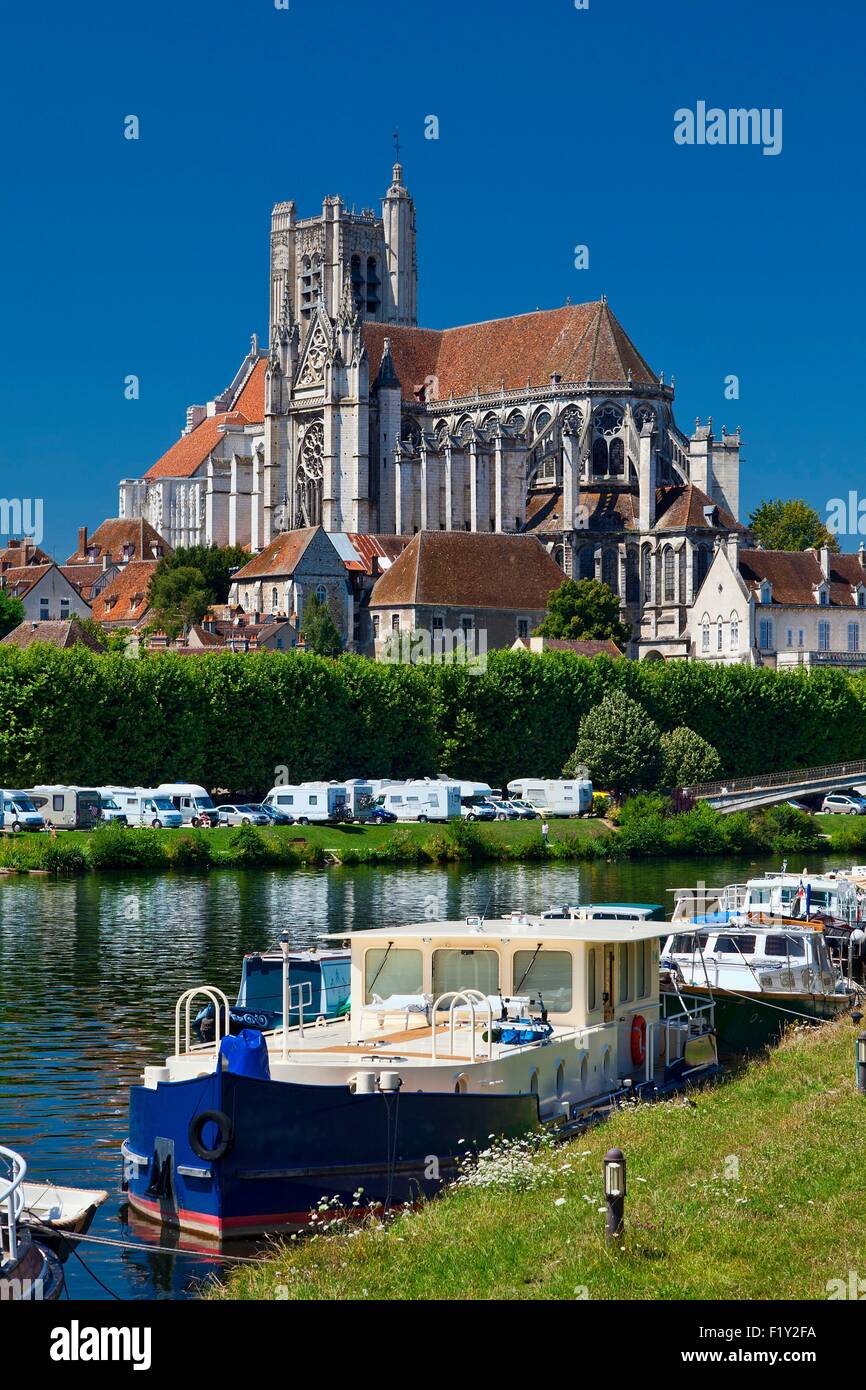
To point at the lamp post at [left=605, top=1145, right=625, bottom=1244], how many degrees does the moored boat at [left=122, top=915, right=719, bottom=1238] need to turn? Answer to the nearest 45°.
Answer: approximately 45° to its left

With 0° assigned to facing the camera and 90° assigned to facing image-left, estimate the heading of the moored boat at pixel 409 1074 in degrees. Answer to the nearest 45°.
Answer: approximately 45°
